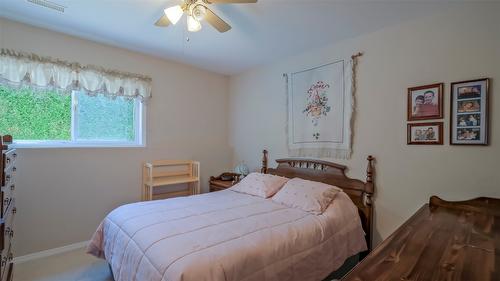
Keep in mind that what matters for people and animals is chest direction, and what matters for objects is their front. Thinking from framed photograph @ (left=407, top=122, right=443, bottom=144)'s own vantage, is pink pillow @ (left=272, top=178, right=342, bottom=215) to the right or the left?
on its right

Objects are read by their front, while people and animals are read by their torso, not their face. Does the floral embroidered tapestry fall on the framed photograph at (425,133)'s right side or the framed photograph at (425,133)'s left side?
on its right

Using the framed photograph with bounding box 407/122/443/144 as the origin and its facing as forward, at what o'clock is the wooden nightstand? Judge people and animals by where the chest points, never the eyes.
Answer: The wooden nightstand is roughly at 3 o'clock from the framed photograph.

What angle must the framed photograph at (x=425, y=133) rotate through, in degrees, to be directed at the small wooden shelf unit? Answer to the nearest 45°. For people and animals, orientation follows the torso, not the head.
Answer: approximately 90° to its right

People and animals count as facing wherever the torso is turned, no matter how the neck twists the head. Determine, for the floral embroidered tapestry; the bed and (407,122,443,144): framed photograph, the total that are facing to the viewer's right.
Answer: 0

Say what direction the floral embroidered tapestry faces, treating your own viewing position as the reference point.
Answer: facing the viewer and to the left of the viewer

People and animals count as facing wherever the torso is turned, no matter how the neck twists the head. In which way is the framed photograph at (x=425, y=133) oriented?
toward the camera

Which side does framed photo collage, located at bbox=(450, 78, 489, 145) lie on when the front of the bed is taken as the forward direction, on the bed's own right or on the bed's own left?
on the bed's own left

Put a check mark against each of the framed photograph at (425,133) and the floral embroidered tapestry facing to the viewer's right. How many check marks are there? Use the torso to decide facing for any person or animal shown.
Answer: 0

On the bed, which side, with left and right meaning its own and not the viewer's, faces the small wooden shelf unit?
right

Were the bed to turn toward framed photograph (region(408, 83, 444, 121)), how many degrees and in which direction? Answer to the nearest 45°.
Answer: approximately 135° to its left

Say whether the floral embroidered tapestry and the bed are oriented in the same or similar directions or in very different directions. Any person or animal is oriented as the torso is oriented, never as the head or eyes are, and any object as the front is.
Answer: same or similar directions

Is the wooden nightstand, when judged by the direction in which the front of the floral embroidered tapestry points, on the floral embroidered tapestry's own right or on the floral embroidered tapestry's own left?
on the floral embroidered tapestry's own right

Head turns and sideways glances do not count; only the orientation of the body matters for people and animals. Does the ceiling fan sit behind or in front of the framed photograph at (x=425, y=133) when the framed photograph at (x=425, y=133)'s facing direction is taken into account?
in front

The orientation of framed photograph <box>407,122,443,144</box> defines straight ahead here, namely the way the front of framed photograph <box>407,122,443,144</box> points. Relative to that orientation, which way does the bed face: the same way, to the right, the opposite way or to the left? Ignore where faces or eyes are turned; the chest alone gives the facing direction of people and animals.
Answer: the same way

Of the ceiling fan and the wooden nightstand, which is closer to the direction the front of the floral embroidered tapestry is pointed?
the ceiling fan

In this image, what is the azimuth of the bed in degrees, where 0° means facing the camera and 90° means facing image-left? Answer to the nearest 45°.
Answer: approximately 45°
